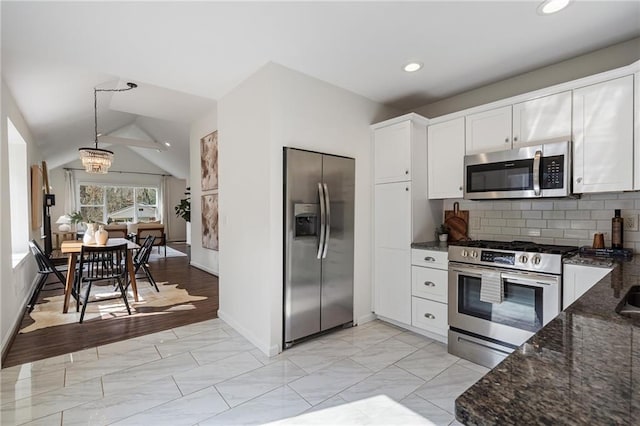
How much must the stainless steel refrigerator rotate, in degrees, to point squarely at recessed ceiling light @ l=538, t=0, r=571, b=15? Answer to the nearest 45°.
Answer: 0° — it already faces it

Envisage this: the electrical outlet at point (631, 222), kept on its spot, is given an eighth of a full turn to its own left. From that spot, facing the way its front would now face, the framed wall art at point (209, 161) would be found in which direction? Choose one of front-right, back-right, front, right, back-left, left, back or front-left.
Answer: back-right

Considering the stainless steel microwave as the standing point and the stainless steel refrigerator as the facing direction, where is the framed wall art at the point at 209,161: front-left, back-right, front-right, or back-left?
front-right

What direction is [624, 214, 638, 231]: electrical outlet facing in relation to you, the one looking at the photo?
facing the viewer

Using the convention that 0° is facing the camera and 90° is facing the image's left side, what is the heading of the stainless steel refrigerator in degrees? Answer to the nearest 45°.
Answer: approximately 315°

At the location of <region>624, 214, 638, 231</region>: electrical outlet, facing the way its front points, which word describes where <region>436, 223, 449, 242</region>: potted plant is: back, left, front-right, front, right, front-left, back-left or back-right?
right

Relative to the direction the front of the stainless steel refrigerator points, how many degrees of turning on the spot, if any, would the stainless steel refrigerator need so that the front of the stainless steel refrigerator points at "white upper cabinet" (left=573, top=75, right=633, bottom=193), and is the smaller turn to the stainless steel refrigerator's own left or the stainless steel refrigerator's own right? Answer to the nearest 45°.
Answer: approximately 45° to the stainless steel refrigerator's own left

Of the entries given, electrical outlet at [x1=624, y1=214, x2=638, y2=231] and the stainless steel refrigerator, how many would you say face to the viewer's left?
0

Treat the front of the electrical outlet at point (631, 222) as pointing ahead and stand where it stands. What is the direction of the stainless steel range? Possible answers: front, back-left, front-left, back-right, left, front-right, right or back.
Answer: front-right

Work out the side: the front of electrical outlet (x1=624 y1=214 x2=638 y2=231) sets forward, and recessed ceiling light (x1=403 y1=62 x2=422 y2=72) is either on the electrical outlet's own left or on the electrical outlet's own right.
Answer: on the electrical outlet's own right

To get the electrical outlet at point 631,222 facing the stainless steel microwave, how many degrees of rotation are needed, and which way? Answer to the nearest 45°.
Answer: approximately 45° to its right

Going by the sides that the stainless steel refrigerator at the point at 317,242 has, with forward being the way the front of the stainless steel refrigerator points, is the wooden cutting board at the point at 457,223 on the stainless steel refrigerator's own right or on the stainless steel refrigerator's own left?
on the stainless steel refrigerator's own left

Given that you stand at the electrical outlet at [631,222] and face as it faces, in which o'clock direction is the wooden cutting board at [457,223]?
The wooden cutting board is roughly at 3 o'clock from the electrical outlet.

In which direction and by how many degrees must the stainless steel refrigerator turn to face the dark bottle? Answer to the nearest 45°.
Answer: approximately 45° to its left
